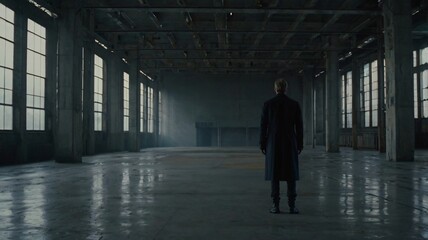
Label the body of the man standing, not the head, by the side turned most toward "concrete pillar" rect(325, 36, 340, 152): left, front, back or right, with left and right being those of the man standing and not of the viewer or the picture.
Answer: front

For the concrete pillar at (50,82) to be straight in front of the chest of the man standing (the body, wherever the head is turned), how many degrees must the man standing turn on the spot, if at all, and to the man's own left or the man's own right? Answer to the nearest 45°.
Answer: approximately 45° to the man's own left

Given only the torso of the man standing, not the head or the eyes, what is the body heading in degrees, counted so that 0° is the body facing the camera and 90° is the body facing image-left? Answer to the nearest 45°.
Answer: approximately 180°

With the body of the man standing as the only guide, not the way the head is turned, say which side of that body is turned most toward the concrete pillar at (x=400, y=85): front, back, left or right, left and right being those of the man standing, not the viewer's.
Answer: front

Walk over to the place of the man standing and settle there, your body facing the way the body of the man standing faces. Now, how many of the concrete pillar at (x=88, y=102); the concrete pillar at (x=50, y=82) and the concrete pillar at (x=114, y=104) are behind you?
0

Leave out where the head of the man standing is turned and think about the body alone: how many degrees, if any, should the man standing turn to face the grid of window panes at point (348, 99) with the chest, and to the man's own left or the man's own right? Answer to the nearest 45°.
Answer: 0° — they already face it

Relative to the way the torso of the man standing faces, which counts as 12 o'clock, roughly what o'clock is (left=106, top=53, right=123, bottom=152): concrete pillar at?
The concrete pillar is roughly at 11 o'clock from the man standing.

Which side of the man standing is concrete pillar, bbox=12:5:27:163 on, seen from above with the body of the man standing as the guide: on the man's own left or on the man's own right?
on the man's own left

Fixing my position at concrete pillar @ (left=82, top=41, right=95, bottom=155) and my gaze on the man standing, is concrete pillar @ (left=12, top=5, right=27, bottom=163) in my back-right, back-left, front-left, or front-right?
front-right

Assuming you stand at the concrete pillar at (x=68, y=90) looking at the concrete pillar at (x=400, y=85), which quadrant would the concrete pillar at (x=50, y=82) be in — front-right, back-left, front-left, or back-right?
back-left

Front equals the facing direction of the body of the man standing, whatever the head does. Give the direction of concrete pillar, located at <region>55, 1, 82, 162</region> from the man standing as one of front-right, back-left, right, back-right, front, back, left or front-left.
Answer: front-left
